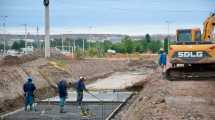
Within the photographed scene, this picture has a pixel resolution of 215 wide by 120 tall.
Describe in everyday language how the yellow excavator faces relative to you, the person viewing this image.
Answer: facing away from the viewer and to the right of the viewer
